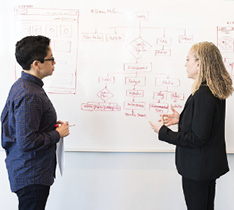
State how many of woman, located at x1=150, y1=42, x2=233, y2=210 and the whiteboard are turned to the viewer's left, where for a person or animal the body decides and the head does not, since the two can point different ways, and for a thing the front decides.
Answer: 1

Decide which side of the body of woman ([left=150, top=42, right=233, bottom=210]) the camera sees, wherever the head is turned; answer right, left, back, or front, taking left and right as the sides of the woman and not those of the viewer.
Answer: left

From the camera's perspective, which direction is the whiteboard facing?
toward the camera

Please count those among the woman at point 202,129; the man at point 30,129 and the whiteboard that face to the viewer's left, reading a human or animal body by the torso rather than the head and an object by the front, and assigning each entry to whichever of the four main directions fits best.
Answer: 1

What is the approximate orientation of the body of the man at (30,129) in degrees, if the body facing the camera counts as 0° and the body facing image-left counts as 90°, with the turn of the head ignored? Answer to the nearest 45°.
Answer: approximately 270°

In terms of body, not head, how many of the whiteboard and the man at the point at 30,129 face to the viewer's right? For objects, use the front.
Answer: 1

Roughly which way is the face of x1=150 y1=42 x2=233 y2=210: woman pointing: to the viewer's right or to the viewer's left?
to the viewer's left

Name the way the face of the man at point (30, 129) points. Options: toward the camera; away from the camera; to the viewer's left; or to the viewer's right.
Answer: to the viewer's right

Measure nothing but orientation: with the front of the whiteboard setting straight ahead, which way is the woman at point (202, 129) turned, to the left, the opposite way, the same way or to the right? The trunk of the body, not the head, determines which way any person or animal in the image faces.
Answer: to the right

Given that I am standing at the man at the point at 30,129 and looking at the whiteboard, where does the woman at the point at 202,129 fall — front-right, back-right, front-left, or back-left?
front-right

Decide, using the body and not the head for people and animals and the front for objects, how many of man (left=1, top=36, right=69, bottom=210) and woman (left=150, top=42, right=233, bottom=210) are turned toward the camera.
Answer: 0

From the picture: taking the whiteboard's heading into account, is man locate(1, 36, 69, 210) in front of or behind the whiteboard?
in front
